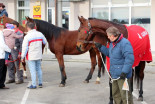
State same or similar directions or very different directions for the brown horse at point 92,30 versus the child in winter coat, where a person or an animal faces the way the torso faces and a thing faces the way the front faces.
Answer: very different directions

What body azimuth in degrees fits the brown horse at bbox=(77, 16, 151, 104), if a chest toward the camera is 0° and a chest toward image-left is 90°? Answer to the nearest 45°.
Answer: approximately 45°
